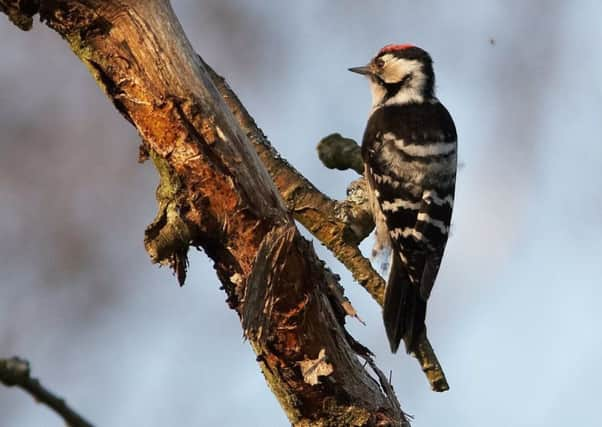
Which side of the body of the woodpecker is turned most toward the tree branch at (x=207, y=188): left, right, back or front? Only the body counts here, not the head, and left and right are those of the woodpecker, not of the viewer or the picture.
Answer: left

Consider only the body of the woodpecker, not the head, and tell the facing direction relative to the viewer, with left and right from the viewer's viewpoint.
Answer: facing away from the viewer and to the left of the viewer

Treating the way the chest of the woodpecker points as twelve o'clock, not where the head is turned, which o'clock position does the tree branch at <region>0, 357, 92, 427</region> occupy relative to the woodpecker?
The tree branch is roughly at 8 o'clock from the woodpecker.
